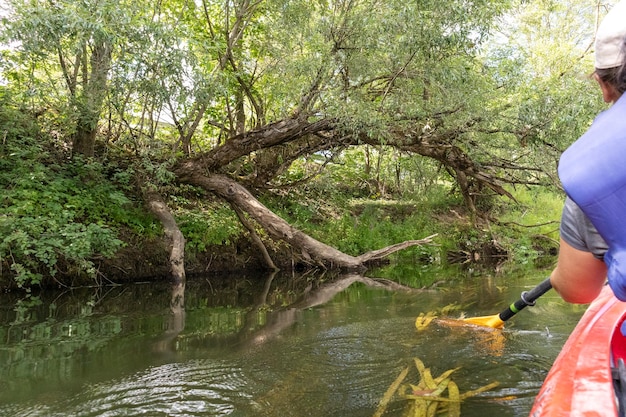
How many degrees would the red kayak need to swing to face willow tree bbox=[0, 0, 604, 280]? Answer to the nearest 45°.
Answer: approximately 45° to its left

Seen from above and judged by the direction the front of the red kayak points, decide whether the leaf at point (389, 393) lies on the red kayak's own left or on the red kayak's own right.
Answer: on the red kayak's own left

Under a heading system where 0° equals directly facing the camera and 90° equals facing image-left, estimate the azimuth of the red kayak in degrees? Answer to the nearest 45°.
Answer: approximately 180°
